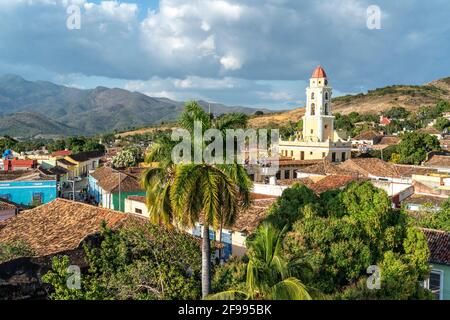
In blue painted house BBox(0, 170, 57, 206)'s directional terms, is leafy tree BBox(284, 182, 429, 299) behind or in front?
in front

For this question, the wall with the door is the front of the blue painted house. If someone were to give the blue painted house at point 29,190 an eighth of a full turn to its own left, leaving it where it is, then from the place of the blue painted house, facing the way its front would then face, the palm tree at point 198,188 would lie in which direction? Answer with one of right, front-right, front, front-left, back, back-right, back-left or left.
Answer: front-right

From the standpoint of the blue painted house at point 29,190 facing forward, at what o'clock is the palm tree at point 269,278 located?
The palm tree is roughly at 12 o'clock from the blue painted house.

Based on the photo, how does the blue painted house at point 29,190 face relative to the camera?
toward the camera

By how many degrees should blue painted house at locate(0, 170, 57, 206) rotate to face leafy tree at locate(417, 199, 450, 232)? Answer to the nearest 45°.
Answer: approximately 45° to its left

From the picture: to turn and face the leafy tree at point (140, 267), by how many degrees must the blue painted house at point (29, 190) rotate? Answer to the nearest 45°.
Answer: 0° — it already faces it

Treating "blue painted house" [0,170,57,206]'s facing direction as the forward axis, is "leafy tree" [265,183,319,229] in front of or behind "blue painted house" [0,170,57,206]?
in front

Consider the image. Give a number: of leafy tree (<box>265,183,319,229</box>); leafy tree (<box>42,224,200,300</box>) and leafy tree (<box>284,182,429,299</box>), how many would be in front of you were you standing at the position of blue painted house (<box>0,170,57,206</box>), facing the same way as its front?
3
